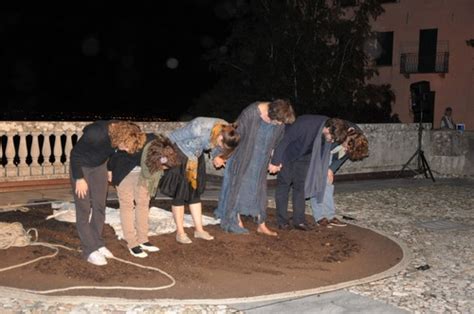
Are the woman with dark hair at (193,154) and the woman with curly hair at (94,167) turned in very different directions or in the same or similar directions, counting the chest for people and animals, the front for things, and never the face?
same or similar directions

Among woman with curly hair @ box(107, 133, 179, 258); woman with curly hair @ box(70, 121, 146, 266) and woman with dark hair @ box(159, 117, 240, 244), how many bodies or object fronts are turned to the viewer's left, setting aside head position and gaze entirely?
0

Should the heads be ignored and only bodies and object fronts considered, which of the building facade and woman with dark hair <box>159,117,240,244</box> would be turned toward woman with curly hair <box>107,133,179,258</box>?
the building facade

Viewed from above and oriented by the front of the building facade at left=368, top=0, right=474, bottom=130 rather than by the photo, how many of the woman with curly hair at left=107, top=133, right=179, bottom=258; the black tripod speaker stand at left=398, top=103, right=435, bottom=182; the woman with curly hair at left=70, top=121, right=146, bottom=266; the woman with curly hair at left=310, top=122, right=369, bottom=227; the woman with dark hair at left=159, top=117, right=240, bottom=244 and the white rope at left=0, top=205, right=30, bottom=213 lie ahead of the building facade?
6

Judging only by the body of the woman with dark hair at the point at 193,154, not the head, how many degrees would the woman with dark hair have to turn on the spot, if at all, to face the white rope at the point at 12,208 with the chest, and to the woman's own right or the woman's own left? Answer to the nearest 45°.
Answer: approximately 180°

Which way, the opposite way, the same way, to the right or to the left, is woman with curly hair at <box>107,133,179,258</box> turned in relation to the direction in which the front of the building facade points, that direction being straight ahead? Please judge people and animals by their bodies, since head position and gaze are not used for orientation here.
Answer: to the left

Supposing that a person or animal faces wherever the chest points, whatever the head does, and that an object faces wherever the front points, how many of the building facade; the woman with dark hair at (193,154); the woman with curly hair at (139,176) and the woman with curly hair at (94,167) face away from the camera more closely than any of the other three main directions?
0

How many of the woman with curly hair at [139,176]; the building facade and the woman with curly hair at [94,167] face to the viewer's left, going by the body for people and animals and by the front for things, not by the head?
0

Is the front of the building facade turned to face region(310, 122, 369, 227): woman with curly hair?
yes

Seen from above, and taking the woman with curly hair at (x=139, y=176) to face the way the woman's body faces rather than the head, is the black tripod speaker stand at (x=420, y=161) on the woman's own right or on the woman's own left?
on the woman's own left

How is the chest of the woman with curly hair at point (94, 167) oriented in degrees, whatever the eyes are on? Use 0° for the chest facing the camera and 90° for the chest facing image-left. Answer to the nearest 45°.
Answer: approximately 315°

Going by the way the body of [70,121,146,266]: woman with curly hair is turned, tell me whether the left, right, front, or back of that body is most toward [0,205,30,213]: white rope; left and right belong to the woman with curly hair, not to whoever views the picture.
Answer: back

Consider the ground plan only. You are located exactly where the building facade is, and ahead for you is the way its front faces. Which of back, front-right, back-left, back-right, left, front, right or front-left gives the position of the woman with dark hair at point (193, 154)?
front

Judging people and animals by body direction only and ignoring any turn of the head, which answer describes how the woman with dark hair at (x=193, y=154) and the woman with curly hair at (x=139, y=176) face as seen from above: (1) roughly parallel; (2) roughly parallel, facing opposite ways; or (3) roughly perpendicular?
roughly parallel

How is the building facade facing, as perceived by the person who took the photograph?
facing the viewer

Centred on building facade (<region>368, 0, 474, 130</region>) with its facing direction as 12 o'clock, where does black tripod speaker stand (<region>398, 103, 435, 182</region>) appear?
The black tripod speaker stand is roughly at 12 o'clock from the building facade.
